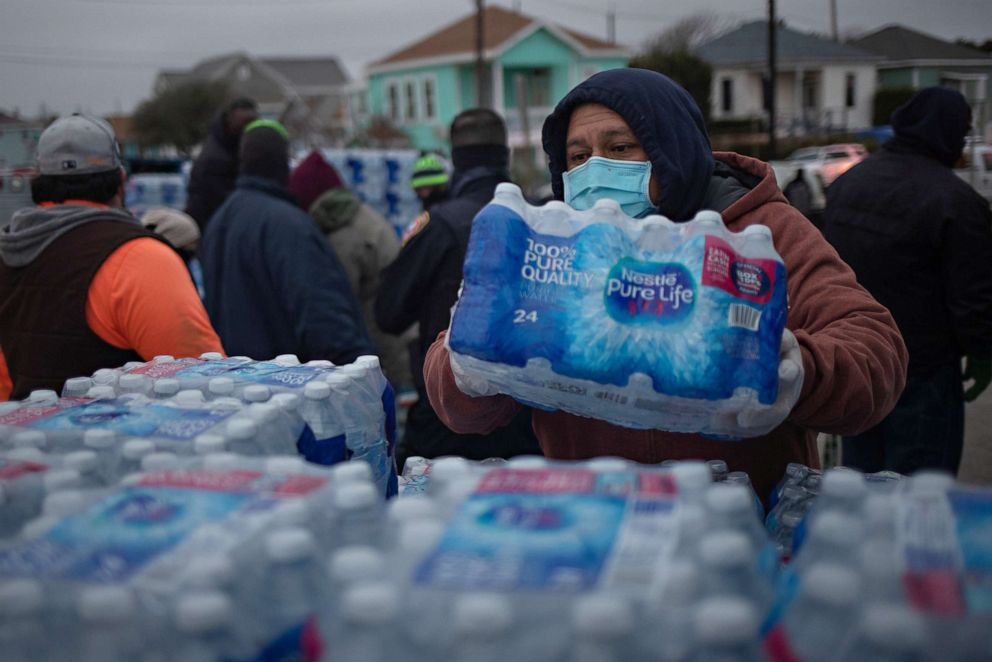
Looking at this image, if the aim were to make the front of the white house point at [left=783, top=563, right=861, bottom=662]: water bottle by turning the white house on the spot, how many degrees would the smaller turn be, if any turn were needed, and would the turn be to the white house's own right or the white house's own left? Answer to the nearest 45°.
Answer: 0° — it already faces it

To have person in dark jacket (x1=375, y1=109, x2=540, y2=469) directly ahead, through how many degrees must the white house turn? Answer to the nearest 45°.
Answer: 0° — it already faces them

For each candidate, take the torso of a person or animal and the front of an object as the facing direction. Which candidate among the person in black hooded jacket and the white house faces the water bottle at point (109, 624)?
the white house

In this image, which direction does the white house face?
toward the camera

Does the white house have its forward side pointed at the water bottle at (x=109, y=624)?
yes

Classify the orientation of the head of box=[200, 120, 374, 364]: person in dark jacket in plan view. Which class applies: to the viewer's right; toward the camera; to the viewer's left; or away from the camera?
away from the camera

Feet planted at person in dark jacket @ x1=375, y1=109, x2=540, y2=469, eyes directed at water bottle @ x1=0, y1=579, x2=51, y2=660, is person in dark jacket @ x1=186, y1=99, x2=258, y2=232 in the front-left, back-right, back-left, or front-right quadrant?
back-right

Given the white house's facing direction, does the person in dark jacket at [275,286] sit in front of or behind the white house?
in front

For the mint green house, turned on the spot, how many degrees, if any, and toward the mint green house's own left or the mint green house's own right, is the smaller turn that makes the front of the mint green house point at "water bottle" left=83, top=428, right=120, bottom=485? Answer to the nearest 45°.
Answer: approximately 45° to the mint green house's own right

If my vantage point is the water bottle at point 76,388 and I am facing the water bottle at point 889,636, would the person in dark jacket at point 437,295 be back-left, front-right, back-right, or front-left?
back-left

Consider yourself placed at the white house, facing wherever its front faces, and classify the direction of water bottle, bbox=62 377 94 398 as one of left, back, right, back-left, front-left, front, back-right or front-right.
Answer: front

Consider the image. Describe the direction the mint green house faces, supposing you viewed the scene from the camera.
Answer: facing the viewer and to the right of the viewer

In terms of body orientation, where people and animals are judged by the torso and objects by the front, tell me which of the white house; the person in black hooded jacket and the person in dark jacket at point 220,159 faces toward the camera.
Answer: the white house

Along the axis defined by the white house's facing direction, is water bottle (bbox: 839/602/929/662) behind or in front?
in front
